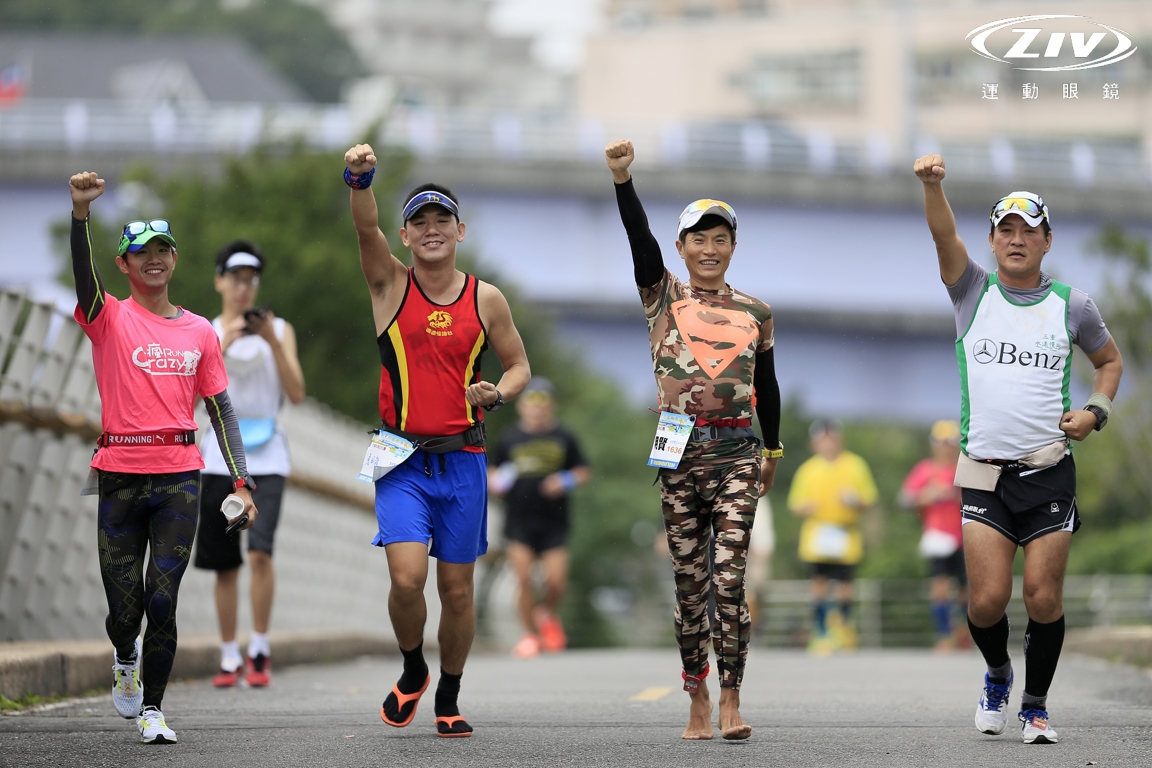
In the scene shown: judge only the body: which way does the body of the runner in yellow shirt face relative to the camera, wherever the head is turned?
toward the camera

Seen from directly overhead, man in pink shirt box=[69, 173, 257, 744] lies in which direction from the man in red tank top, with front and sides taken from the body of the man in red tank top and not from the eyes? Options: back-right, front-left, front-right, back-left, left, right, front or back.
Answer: right

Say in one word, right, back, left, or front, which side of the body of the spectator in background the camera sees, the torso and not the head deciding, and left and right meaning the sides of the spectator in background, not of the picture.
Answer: front

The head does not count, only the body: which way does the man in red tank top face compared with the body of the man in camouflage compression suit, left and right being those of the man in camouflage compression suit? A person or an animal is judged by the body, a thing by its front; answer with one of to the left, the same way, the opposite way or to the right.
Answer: the same way

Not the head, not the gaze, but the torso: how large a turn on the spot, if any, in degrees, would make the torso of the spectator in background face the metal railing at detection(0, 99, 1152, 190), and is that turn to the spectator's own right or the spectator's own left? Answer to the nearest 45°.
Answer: approximately 180°

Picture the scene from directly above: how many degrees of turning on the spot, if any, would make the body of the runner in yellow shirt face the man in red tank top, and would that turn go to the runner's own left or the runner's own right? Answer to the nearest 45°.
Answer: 0° — they already face them

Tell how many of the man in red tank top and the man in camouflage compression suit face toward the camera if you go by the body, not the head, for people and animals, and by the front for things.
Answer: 2

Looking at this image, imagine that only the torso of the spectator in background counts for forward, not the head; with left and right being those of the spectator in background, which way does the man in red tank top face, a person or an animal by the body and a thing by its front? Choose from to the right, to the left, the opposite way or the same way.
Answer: the same way

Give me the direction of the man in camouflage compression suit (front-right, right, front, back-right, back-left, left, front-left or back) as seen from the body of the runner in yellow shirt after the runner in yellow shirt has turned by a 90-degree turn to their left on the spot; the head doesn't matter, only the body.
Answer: right

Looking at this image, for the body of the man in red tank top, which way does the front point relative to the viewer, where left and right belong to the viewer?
facing the viewer

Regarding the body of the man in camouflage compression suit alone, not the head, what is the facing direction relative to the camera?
toward the camera

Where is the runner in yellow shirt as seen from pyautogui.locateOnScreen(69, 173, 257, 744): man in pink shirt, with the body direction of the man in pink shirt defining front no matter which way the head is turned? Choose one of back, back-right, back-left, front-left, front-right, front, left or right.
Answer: back-left

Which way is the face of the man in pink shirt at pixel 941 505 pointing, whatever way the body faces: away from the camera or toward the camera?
toward the camera

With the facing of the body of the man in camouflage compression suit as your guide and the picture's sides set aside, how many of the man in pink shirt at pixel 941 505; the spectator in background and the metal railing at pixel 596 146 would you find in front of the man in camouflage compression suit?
0

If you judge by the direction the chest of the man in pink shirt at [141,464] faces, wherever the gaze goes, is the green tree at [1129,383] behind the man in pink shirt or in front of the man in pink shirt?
behind

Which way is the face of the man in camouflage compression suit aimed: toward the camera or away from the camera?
toward the camera

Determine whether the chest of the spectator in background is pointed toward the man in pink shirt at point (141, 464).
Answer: yes
